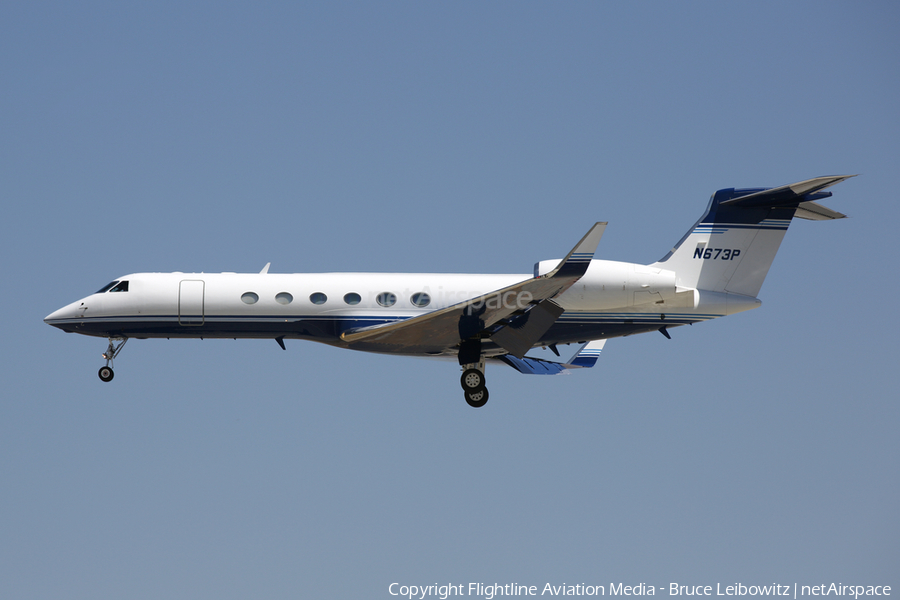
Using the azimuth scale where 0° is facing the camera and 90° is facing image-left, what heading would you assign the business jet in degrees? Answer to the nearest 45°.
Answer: approximately 90°
